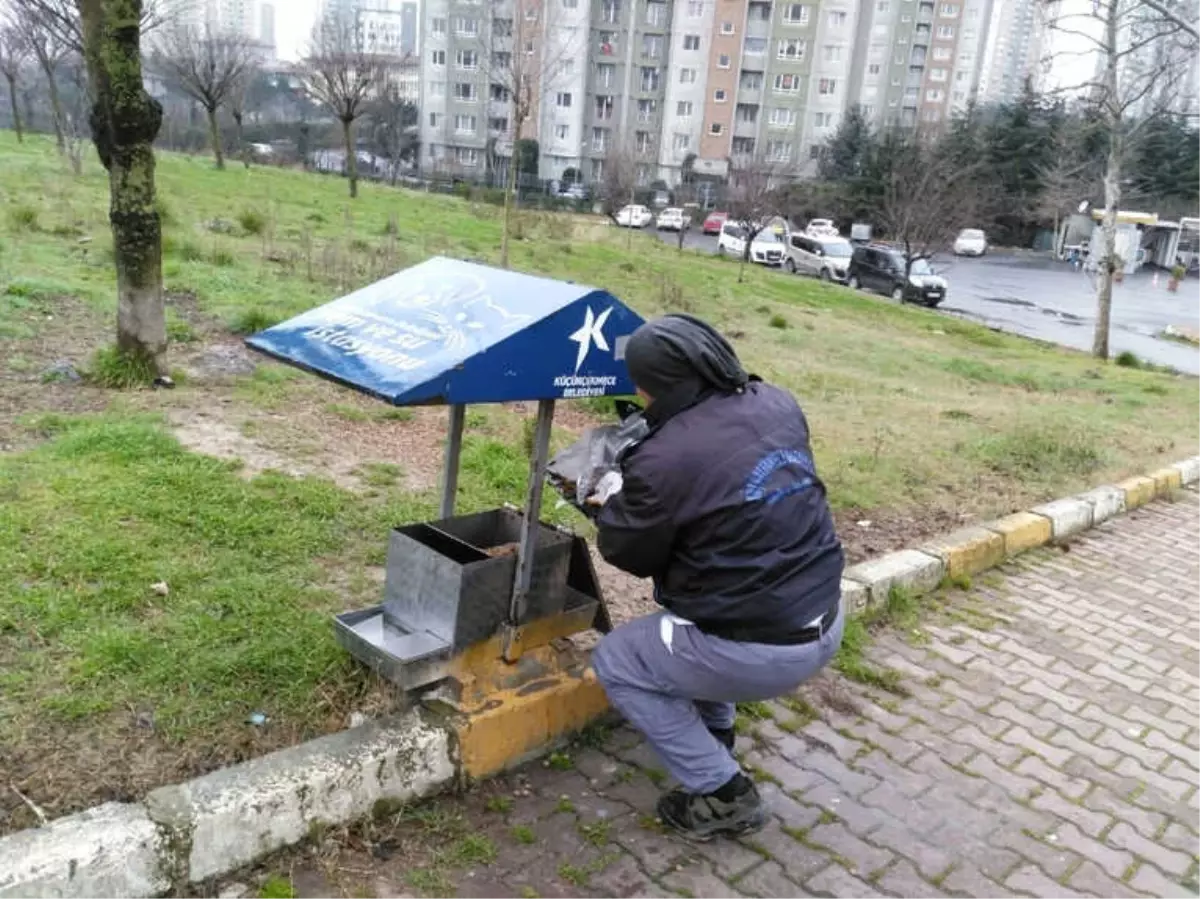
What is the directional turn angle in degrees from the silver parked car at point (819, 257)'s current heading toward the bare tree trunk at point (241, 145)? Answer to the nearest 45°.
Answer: approximately 135° to its right

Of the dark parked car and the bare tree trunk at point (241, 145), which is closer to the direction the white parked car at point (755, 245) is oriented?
the dark parked car

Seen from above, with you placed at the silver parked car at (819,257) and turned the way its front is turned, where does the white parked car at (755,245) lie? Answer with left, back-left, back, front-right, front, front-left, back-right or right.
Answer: back

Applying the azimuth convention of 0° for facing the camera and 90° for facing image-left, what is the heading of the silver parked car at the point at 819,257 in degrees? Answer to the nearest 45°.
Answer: approximately 315°

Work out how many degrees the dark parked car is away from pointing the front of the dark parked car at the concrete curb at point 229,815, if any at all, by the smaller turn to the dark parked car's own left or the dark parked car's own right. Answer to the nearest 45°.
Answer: approximately 45° to the dark parked car's own right

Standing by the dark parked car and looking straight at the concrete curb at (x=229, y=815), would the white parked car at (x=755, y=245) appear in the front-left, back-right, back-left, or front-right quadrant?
back-right

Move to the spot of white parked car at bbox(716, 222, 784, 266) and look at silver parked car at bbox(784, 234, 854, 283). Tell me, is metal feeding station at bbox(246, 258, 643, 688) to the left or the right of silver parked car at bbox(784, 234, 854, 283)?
right

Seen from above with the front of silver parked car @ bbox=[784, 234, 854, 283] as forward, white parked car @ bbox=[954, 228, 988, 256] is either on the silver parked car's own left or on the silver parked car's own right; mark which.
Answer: on the silver parked car's own left

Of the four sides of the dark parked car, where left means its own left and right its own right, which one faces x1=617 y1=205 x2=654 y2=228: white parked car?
back

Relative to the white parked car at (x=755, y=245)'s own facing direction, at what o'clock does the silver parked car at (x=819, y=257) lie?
the silver parked car at (x=819, y=257) is roughly at 12 o'clock from the white parked car at (x=755, y=245).

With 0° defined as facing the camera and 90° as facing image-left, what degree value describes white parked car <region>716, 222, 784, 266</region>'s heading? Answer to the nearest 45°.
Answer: approximately 315°

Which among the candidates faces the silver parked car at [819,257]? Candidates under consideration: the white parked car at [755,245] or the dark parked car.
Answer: the white parked car at [755,245]

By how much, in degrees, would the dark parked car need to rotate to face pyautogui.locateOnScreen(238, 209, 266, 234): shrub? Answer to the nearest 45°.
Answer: approximately 90° to its right

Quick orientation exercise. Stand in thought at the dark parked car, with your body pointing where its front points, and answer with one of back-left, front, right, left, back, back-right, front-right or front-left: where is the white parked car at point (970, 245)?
back-left

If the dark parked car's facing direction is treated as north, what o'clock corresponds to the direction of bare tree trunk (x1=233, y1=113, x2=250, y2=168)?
The bare tree trunk is roughly at 5 o'clock from the dark parked car.

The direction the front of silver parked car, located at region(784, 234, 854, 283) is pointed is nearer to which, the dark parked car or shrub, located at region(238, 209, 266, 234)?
the dark parked car

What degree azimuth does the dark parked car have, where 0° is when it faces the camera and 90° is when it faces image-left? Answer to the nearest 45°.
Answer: approximately 315°
